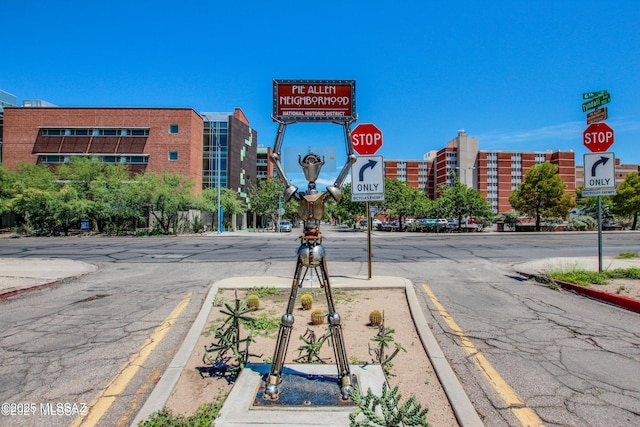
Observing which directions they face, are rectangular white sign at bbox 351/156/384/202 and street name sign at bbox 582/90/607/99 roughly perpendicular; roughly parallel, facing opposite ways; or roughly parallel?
roughly parallel

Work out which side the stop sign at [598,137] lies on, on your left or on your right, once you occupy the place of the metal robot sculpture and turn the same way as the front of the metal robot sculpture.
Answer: on your left

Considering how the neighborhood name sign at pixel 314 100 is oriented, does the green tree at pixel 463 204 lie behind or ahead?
behind

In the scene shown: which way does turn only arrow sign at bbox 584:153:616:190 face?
toward the camera

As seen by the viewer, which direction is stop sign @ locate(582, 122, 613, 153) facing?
toward the camera

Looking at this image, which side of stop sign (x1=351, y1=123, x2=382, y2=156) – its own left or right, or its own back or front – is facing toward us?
front

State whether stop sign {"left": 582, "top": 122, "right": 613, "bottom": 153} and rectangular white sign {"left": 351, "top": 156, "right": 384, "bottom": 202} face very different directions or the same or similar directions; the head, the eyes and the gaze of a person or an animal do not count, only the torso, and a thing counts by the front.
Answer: same or similar directions

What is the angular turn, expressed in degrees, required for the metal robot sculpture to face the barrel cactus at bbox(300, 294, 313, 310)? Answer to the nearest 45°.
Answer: approximately 180°

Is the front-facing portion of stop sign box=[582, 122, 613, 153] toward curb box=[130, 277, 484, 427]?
yes

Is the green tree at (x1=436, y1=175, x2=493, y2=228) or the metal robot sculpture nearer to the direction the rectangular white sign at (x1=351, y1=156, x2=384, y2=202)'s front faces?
the metal robot sculpture

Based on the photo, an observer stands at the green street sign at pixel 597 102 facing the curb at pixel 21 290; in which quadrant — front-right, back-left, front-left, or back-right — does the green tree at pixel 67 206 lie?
front-right

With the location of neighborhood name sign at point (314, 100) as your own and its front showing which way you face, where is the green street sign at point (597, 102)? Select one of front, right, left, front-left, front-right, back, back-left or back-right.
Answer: back-left

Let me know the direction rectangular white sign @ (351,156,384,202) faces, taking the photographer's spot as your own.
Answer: facing the viewer

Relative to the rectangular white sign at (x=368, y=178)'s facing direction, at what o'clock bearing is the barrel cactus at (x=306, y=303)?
The barrel cactus is roughly at 1 o'clock from the rectangular white sign.
